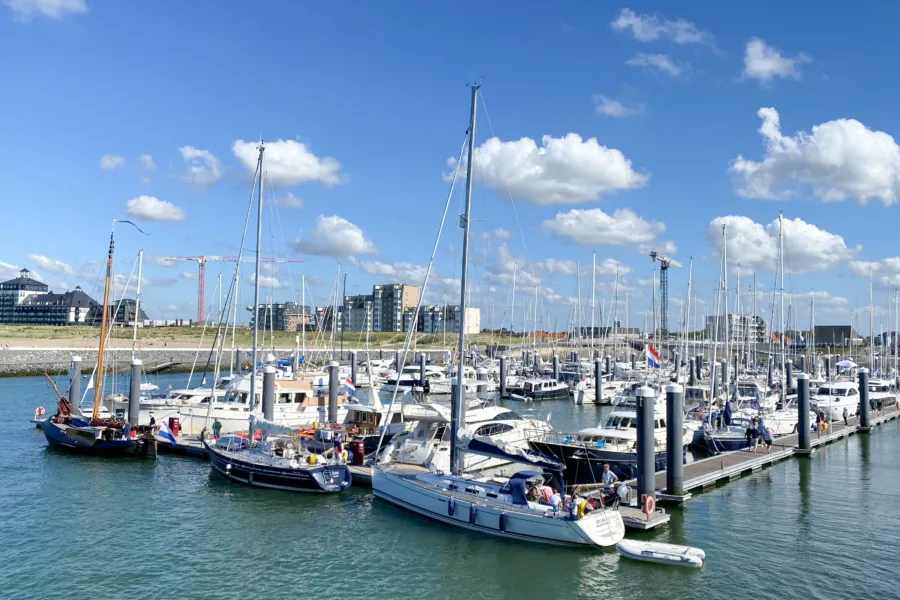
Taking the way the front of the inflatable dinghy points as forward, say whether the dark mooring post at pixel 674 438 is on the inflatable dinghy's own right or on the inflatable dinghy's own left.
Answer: on the inflatable dinghy's own right

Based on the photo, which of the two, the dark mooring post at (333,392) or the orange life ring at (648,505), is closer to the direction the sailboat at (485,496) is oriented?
the dark mooring post

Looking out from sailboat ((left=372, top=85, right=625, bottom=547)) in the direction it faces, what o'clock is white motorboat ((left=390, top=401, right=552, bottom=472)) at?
The white motorboat is roughly at 1 o'clock from the sailboat.

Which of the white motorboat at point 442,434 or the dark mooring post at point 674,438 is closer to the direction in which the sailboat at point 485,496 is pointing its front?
the white motorboat

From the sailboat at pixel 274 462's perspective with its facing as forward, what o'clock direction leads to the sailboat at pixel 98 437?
the sailboat at pixel 98 437 is roughly at 12 o'clock from the sailboat at pixel 274 462.

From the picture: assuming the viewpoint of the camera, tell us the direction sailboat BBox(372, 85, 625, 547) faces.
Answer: facing away from the viewer and to the left of the viewer

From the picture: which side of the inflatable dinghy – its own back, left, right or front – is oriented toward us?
left

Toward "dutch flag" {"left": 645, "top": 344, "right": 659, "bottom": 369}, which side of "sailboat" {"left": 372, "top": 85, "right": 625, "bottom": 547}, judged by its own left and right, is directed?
right

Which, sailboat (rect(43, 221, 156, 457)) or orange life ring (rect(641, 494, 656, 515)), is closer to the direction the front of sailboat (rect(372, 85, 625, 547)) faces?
the sailboat

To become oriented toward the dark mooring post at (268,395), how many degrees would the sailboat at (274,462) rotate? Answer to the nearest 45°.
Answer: approximately 45° to its right

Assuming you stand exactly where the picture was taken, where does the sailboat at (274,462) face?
facing away from the viewer and to the left of the viewer
